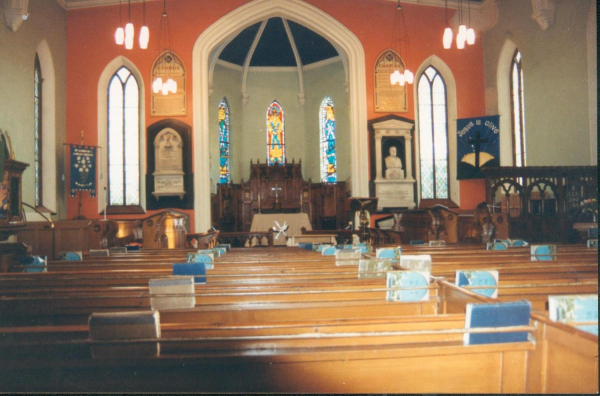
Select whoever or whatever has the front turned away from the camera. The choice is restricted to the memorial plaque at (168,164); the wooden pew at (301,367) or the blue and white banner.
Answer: the wooden pew

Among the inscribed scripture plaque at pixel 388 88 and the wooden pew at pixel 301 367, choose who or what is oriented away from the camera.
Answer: the wooden pew

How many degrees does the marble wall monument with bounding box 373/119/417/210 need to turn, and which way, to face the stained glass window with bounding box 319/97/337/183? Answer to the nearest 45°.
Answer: approximately 135° to its right

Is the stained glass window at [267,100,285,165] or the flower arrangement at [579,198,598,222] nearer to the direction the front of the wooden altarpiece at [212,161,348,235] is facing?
the flower arrangement

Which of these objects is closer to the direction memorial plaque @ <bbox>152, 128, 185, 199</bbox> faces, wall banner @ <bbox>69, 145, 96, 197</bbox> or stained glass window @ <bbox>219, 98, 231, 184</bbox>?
the wall banner

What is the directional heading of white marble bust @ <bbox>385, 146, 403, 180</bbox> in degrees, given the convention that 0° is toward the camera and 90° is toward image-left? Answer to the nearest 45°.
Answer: approximately 0°

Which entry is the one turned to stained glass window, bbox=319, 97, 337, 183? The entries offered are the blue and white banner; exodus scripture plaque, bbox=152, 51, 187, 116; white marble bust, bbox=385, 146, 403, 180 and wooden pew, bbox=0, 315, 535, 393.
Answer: the wooden pew

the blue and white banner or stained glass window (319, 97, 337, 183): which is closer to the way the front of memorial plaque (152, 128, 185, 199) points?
the blue and white banner

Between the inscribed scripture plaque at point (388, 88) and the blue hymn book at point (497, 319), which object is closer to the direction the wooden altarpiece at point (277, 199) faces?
the blue hymn book

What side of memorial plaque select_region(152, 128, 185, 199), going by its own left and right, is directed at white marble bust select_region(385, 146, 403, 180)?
left

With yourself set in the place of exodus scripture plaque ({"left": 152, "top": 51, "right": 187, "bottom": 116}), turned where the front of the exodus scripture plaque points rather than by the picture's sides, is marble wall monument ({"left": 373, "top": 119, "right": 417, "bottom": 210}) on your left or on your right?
on your left
